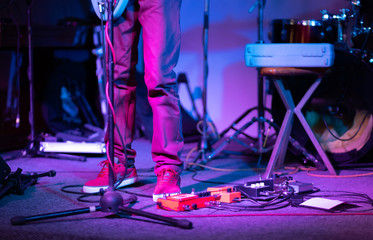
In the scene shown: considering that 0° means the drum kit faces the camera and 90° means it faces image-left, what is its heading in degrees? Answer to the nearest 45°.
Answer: approximately 0°

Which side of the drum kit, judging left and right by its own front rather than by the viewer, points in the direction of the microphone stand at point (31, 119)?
right

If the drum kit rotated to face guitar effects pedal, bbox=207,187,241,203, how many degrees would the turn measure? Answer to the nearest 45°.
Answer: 0° — it already faces it

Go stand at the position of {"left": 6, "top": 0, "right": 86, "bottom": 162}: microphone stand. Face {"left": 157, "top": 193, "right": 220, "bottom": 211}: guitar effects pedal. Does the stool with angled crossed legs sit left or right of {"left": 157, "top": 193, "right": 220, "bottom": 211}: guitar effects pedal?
left

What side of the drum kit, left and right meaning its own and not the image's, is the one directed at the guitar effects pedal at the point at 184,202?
front
